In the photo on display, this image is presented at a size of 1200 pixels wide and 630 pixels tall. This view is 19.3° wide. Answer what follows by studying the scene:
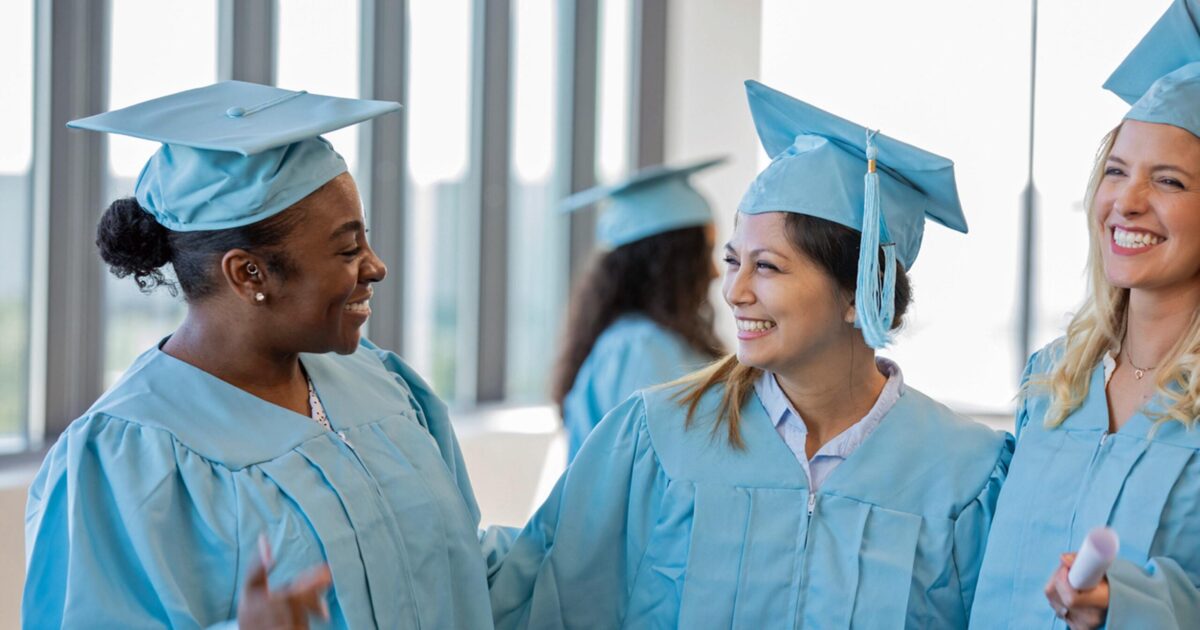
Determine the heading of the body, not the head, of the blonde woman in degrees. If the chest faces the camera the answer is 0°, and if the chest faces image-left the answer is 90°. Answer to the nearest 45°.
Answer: approximately 45°

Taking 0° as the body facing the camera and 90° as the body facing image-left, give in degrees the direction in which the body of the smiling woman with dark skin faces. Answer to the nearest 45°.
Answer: approximately 315°

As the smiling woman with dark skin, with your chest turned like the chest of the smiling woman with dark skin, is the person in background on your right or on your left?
on your left

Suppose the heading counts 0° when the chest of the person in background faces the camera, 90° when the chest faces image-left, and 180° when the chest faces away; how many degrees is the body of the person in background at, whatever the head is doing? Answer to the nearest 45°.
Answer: approximately 225°

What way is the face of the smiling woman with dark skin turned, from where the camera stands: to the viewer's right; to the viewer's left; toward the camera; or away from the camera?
to the viewer's right

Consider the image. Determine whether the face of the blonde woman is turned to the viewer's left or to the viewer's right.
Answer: to the viewer's left

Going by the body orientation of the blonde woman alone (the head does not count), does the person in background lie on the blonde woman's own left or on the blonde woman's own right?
on the blonde woman's own right

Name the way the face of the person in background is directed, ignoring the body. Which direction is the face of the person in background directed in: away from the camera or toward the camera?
away from the camera

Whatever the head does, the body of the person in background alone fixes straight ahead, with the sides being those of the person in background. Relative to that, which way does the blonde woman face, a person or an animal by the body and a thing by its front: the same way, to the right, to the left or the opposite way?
the opposite way
